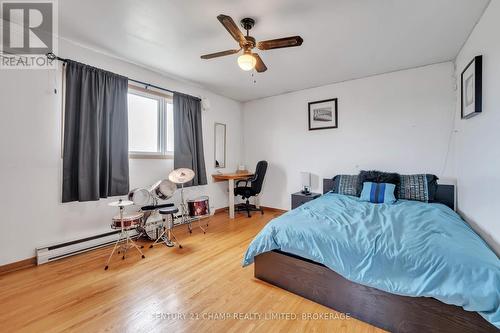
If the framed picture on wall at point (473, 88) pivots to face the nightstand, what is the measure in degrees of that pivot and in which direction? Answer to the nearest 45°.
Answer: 0° — it already faces it

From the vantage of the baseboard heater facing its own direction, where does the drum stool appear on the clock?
The drum stool is roughly at 11 o'clock from the baseboard heater.

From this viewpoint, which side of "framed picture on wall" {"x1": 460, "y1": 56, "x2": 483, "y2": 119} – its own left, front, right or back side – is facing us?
left

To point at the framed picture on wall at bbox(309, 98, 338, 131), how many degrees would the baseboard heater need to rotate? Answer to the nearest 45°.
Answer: approximately 45° to its left

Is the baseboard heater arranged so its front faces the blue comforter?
yes

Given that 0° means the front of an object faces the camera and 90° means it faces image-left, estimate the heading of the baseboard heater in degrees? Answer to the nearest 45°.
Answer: approximately 315°

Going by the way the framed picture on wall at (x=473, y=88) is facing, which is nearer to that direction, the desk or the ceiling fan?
the desk

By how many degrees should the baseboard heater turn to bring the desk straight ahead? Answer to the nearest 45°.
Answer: approximately 45° to its left
